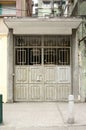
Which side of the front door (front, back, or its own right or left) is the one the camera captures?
front

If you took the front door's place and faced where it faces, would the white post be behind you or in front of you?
in front
